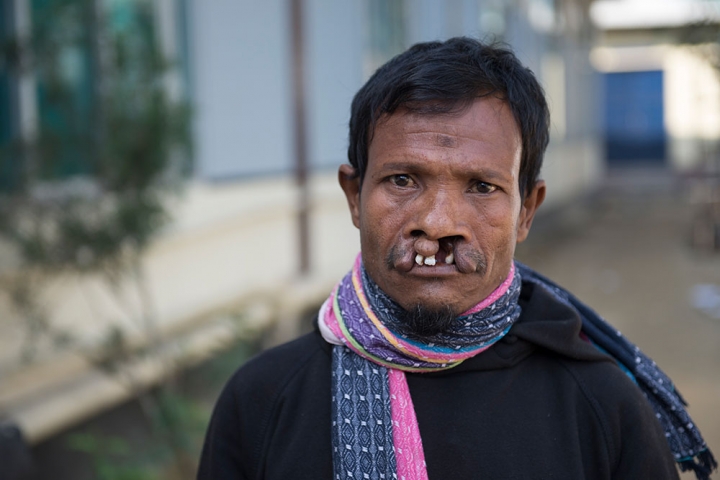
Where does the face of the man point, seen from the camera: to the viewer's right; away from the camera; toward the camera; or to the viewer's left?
toward the camera

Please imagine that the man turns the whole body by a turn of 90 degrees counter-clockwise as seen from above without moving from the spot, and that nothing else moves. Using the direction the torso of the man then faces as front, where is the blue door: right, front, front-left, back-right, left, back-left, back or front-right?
left

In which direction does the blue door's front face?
toward the camera

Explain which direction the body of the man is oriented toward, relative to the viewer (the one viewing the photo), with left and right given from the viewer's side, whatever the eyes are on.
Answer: facing the viewer
